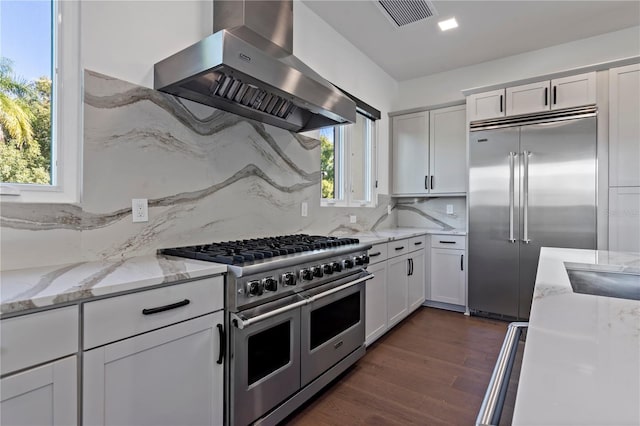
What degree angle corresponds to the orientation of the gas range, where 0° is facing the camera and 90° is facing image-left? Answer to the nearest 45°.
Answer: approximately 315°

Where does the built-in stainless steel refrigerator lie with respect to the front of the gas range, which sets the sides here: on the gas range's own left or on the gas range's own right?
on the gas range's own left

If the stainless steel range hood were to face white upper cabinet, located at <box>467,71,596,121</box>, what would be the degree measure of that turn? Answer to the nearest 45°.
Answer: approximately 45° to its left

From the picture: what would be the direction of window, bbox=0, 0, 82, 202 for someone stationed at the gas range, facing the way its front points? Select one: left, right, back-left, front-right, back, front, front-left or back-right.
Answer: back-right

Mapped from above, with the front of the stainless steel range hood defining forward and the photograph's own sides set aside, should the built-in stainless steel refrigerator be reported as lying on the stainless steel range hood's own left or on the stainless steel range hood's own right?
on the stainless steel range hood's own left

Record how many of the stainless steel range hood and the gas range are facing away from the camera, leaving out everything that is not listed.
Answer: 0

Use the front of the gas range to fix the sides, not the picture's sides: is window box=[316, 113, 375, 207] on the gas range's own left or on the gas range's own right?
on the gas range's own left

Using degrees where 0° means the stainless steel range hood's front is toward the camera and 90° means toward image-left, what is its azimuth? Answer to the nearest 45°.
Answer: approximately 315°
